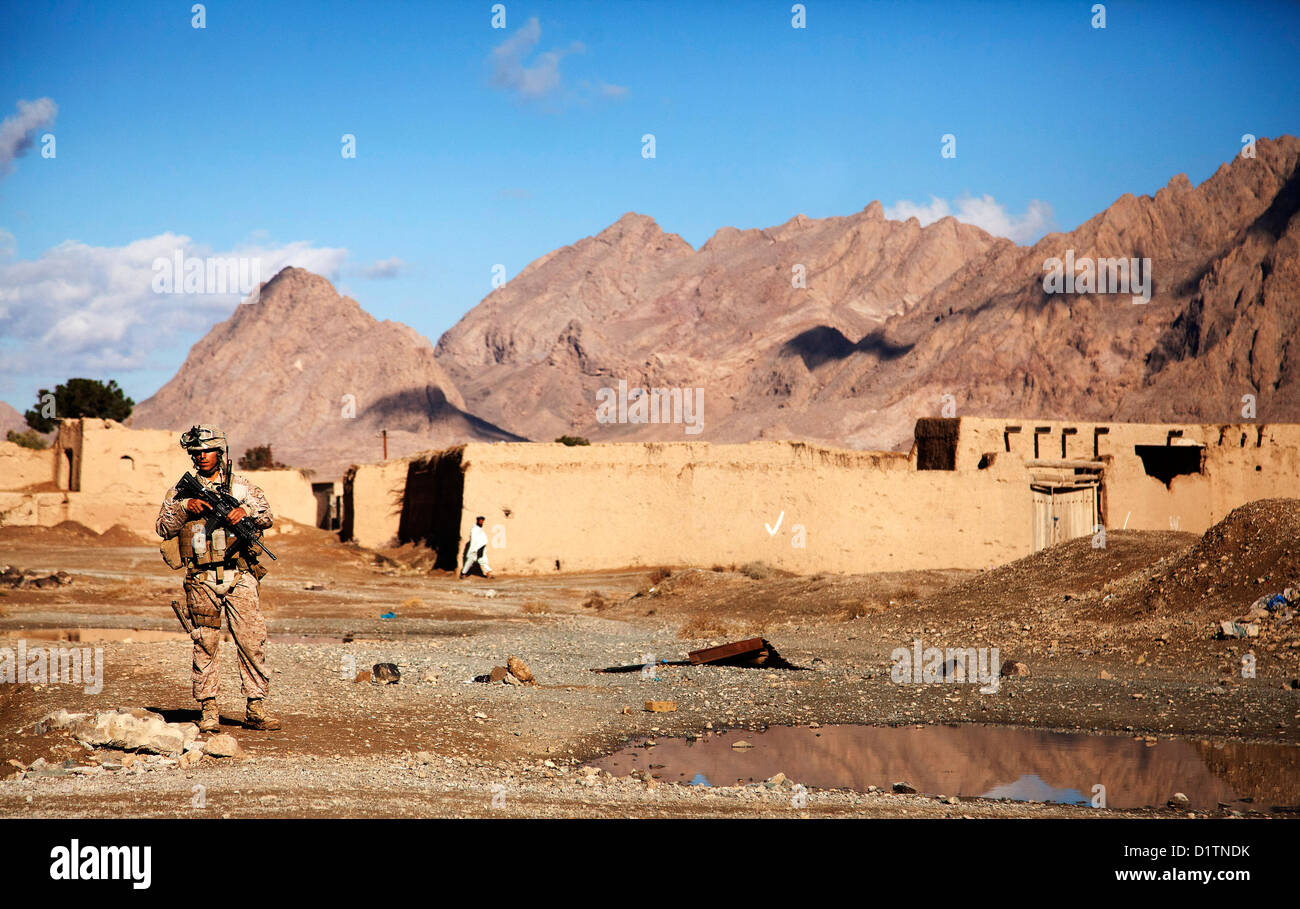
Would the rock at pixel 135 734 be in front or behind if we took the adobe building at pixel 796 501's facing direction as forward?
in front

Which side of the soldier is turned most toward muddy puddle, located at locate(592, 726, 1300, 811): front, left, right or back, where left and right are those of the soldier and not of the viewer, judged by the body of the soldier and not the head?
left

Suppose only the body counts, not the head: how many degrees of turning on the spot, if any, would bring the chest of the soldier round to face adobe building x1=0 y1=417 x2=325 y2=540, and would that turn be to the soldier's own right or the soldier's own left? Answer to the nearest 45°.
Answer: approximately 180°

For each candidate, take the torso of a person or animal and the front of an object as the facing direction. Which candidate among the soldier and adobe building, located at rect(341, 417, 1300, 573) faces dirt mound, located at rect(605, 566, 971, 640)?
the adobe building

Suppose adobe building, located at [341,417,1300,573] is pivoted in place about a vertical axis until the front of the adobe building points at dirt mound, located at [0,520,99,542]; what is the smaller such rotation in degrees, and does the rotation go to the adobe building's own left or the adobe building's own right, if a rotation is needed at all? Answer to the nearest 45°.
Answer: approximately 90° to the adobe building's own right

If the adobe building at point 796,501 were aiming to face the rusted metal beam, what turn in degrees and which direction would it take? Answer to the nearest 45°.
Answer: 0° — it already faces it

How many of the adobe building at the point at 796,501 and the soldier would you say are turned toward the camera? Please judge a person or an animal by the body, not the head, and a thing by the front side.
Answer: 2

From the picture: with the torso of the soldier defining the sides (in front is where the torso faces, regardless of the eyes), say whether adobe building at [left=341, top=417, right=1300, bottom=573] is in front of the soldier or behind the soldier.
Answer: behind

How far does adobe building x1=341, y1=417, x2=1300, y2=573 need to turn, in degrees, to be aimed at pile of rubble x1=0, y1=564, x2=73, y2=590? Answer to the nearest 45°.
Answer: approximately 45° to its right

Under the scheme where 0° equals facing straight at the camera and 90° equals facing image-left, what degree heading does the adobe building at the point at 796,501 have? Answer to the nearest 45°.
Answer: approximately 0°
